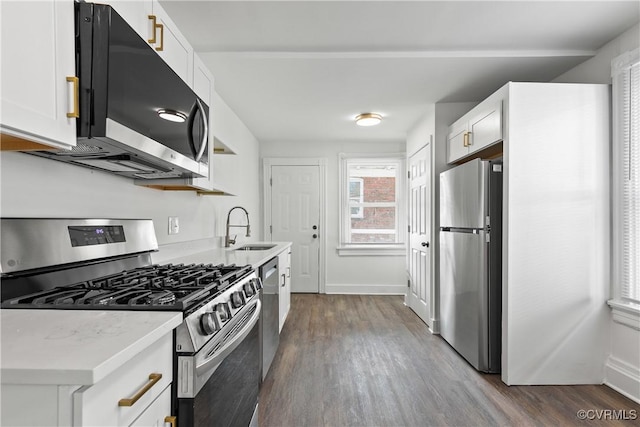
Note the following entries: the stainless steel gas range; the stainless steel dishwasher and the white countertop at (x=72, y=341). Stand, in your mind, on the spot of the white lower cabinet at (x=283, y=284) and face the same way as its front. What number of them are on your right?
3

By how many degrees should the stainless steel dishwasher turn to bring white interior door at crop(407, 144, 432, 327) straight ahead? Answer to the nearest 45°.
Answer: approximately 45° to its left

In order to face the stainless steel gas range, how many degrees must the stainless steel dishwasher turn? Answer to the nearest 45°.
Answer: approximately 90° to its right

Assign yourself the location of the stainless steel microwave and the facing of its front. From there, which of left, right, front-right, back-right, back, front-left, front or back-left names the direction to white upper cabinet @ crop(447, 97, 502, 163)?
front-left

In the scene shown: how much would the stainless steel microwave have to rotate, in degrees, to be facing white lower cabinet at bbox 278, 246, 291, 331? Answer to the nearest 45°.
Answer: approximately 90° to its left

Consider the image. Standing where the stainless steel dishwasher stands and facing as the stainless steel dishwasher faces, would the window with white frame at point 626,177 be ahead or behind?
ahead

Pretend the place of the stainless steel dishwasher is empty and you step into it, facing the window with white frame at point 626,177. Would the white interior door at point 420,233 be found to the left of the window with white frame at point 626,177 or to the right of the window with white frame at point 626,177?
left

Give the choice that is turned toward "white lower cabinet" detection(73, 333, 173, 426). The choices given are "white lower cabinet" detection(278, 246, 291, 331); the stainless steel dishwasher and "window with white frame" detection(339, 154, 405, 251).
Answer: the window with white frame

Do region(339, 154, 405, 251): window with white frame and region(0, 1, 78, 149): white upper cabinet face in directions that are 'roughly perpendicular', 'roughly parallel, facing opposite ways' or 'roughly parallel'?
roughly perpendicular

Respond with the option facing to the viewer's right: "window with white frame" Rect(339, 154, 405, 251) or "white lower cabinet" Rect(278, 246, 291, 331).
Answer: the white lower cabinet

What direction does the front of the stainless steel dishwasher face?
to the viewer's right

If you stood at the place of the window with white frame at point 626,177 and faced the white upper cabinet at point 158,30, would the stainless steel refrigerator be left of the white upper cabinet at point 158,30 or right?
right

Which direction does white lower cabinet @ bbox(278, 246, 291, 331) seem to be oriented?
to the viewer's right

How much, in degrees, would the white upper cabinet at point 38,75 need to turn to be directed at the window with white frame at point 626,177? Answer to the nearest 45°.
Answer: approximately 45° to its left

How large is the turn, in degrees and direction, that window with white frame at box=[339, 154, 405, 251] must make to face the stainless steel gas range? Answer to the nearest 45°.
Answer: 0° — it already faces it

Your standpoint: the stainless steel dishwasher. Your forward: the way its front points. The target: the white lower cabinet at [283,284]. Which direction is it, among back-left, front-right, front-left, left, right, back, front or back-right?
left
